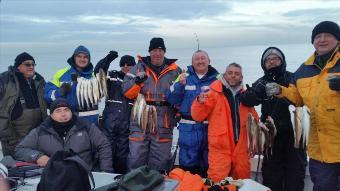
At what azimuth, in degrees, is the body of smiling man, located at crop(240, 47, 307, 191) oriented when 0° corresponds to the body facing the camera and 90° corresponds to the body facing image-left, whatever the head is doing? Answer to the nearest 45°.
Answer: approximately 0°

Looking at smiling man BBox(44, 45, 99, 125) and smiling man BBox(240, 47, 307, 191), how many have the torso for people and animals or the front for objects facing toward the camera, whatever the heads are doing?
2

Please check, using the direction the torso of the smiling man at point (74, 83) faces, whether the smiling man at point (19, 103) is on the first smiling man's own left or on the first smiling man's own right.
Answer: on the first smiling man's own right

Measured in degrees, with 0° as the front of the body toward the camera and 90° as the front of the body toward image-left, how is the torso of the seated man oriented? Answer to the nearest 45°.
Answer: approximately 0°

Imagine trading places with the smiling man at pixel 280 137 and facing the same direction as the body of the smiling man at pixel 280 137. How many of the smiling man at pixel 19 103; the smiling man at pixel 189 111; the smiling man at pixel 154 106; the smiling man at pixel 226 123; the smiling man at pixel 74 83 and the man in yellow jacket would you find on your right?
5

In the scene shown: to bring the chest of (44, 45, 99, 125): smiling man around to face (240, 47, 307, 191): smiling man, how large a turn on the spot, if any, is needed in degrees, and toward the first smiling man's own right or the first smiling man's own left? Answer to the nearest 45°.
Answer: approximately 45° to the first smiling man's own left

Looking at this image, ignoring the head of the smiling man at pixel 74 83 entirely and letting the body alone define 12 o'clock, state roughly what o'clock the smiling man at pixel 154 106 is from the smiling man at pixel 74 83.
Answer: the smiling man at pixel 154 106 is roughly at 10 o'clock from the smiling man at pixel 74 83.
